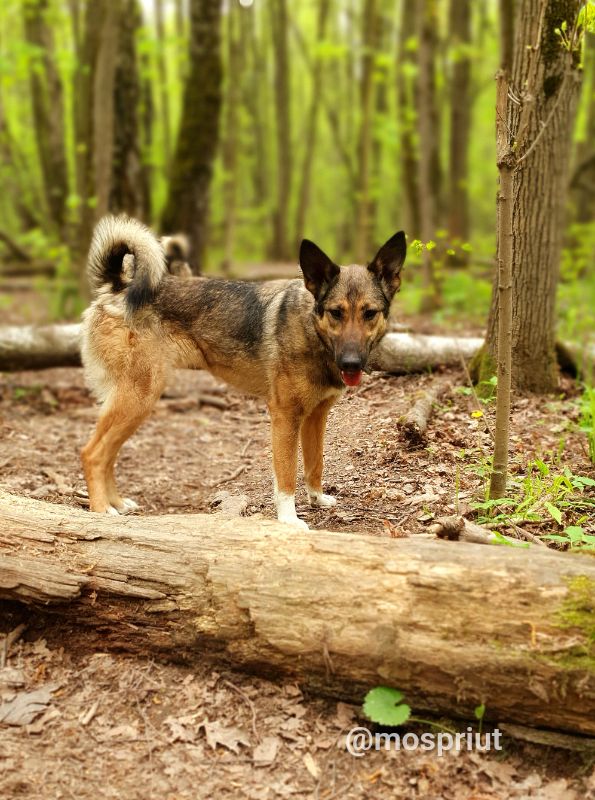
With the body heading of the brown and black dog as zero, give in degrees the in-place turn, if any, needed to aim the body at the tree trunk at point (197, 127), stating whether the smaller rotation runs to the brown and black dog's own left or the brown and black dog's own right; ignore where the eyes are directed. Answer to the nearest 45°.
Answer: approximately 90° to the brown and black dog's own left

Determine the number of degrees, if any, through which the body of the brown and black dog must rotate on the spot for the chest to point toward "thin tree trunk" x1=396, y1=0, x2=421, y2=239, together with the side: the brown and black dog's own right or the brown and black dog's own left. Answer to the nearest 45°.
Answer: approximately 90° to the brown and black dog's own left

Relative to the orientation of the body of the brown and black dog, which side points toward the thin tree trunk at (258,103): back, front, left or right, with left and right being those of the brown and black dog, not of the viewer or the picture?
left

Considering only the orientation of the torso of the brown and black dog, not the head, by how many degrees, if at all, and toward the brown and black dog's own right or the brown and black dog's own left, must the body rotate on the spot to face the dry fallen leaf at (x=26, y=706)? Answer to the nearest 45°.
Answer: approximately 90° to the brown and black dog's own right

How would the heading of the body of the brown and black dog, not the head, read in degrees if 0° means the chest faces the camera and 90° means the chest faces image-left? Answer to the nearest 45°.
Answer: approximately 270°

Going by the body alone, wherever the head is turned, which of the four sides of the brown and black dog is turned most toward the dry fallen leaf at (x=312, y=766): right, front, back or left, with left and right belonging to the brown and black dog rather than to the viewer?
right

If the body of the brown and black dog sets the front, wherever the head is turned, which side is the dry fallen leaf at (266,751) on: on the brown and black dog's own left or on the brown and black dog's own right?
on the brown and black dog's own right

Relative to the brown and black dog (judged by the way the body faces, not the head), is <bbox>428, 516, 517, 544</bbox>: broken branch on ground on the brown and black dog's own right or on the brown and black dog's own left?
on the brown and black dog's own right

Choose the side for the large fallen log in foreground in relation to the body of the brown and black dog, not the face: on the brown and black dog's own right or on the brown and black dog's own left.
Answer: on the brown and black dog's own right
